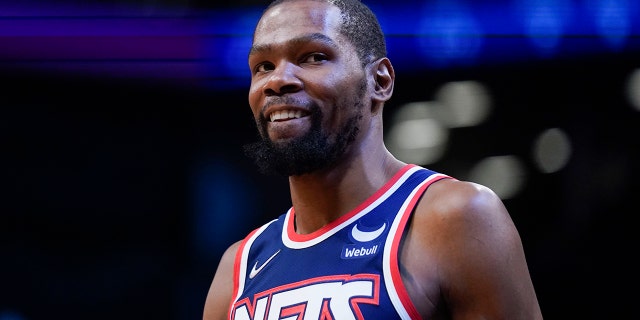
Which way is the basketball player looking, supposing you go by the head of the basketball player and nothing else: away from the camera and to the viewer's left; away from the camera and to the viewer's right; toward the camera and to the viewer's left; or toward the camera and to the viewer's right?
toward the camera and to the viewer's left

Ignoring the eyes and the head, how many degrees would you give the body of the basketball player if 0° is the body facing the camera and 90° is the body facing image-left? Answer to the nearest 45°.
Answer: approximately 45°
